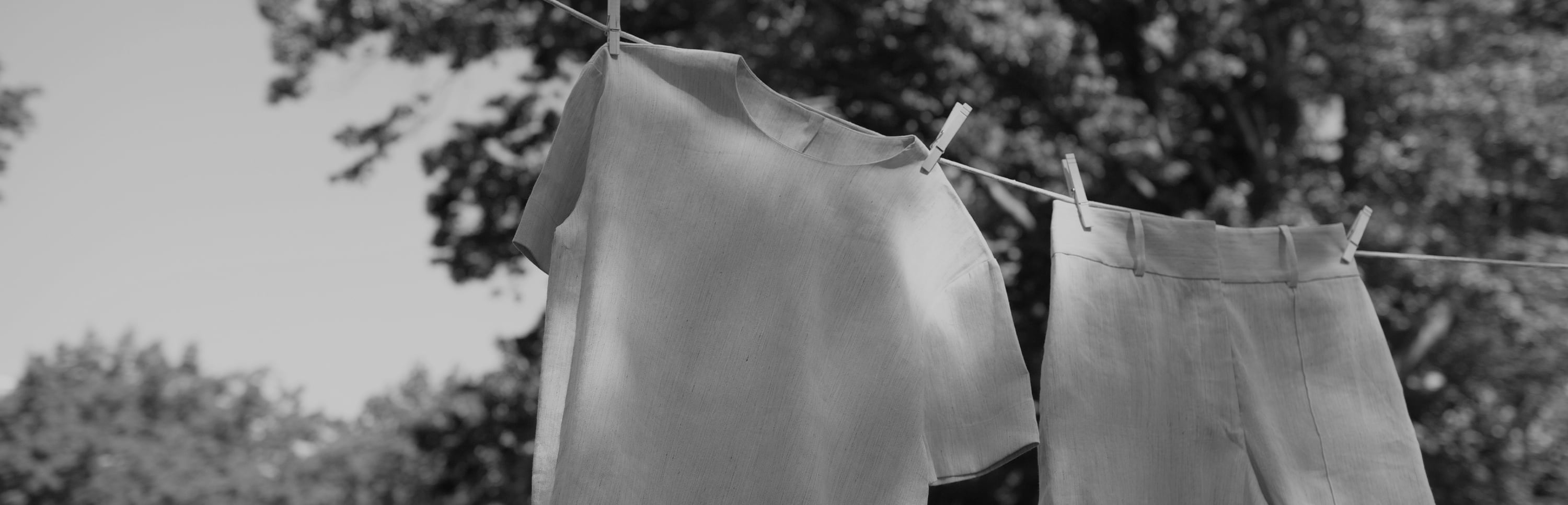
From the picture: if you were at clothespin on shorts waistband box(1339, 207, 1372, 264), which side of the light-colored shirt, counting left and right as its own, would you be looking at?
left

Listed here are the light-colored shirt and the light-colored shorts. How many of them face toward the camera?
2

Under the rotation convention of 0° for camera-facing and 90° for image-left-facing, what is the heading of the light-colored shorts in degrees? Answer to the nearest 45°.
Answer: approximately 0°

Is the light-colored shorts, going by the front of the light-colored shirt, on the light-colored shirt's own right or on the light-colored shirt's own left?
on the light-colored shirt's own left

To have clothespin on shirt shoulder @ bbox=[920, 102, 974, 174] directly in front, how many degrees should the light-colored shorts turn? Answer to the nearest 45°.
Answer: approximately 45° to its right
